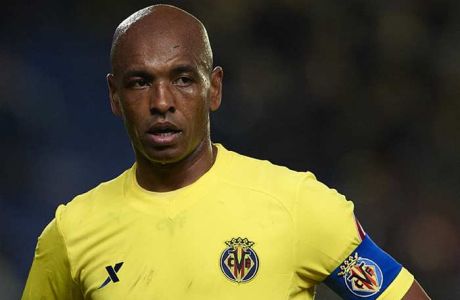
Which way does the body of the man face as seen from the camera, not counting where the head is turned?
toward the camera
